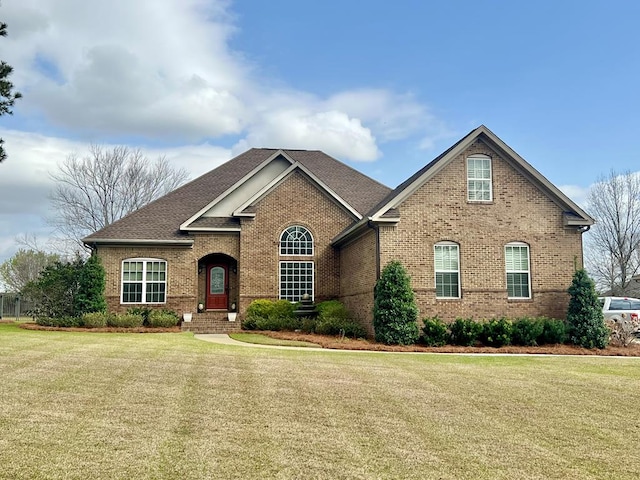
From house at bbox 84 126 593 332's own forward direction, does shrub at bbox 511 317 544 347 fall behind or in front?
in front

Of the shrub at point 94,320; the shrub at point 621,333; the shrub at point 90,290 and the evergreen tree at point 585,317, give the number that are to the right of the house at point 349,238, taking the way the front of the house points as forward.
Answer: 2

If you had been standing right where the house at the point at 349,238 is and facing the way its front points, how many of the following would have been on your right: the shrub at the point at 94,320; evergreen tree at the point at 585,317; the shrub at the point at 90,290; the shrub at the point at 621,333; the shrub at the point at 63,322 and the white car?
3

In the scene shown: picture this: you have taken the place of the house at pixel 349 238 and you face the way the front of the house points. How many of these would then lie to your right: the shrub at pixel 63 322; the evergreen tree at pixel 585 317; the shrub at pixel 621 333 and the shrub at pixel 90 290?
2

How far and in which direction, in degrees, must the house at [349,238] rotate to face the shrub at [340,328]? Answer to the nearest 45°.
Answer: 0° — it already faces it

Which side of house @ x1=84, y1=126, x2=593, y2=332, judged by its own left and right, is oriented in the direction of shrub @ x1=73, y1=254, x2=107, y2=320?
right

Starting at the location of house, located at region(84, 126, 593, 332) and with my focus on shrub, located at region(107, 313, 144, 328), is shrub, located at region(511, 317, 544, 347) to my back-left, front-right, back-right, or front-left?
back-left

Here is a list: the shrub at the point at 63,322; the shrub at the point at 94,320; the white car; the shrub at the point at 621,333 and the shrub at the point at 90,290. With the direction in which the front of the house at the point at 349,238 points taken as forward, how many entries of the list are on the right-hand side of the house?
3

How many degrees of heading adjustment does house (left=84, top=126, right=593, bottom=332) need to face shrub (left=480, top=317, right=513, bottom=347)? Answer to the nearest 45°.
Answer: approximately 45° to its left

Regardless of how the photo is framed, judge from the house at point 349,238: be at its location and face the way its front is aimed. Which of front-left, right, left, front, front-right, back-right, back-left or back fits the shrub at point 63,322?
right

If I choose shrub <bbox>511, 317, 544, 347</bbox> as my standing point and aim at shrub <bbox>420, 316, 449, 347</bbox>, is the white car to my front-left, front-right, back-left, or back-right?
back-right

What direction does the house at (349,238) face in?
toward the camera

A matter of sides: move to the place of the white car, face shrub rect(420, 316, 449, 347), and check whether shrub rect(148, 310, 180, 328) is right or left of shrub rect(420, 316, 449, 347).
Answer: right

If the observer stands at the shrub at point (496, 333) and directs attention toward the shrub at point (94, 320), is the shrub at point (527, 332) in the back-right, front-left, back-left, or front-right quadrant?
back-right
